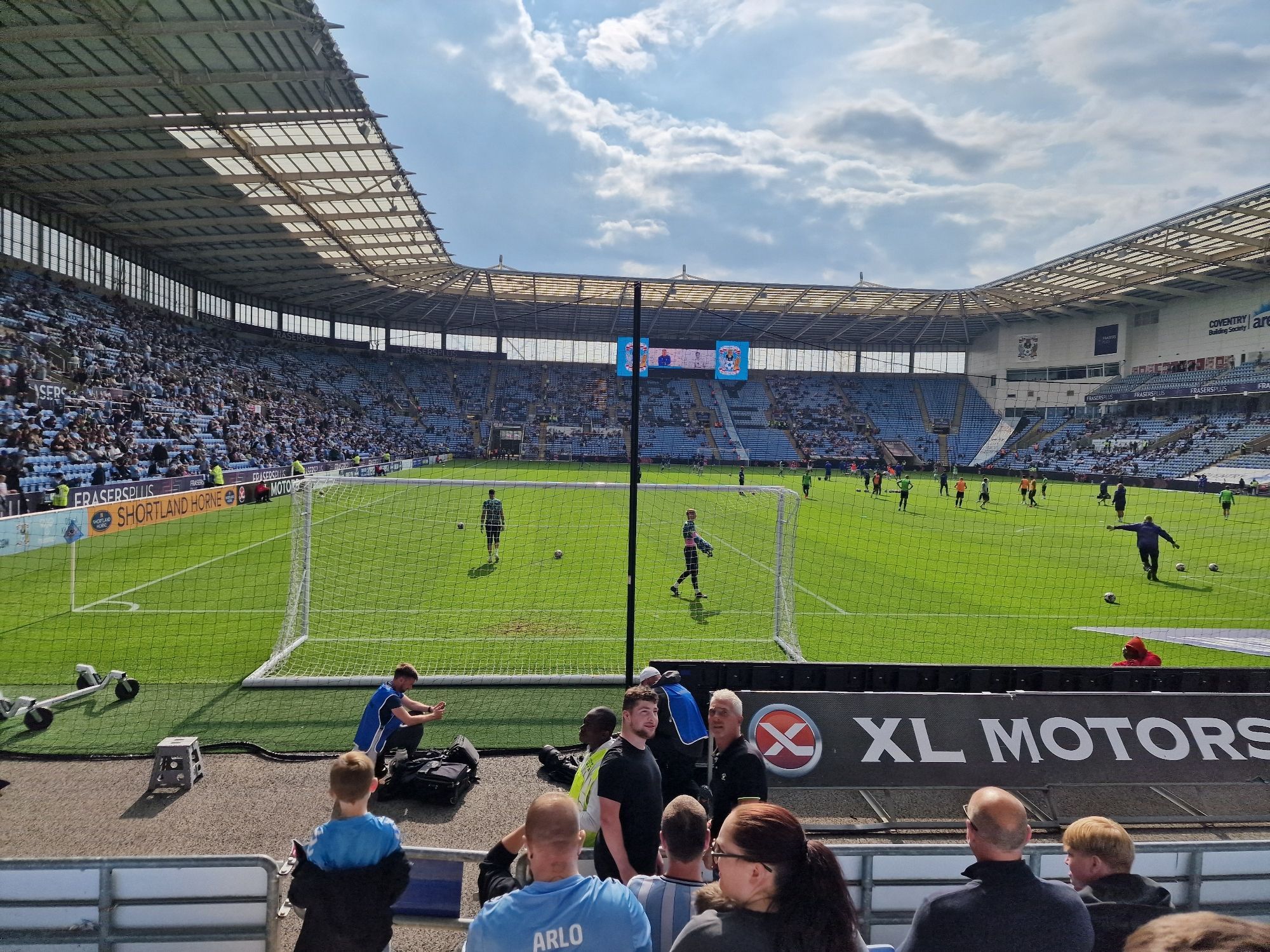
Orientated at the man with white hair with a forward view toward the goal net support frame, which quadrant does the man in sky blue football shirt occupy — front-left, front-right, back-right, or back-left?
back-left

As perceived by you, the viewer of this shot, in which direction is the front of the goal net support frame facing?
facing away from the viewer

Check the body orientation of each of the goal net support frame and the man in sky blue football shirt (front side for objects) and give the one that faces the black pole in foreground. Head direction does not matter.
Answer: the man in sky blue football shirt

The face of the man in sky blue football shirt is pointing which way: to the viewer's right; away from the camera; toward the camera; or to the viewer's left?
away from the camera

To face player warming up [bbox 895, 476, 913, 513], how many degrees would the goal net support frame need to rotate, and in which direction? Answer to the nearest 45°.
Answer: approximately 45° to its right

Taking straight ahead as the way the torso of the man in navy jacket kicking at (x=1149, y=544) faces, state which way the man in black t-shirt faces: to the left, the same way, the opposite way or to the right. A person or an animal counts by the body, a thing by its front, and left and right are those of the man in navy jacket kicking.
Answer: to the right

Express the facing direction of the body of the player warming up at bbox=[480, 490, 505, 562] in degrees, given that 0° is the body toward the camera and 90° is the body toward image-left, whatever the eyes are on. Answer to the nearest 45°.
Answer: approximately 180°

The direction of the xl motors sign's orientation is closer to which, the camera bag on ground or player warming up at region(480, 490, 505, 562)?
the camera bag on ground

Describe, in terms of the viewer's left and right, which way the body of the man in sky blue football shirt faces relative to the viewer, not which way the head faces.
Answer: facing away from the viewer

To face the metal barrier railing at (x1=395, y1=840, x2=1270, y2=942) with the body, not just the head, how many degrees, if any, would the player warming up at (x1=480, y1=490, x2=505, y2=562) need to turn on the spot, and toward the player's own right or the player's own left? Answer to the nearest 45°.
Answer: approximately 180°
